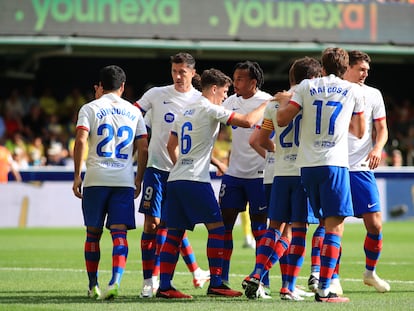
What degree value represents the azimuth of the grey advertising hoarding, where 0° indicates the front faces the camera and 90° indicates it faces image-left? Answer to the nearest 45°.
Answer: approximately 0°
